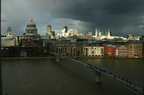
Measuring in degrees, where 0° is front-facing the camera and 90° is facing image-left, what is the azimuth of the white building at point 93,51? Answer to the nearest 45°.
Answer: approximately 0°
